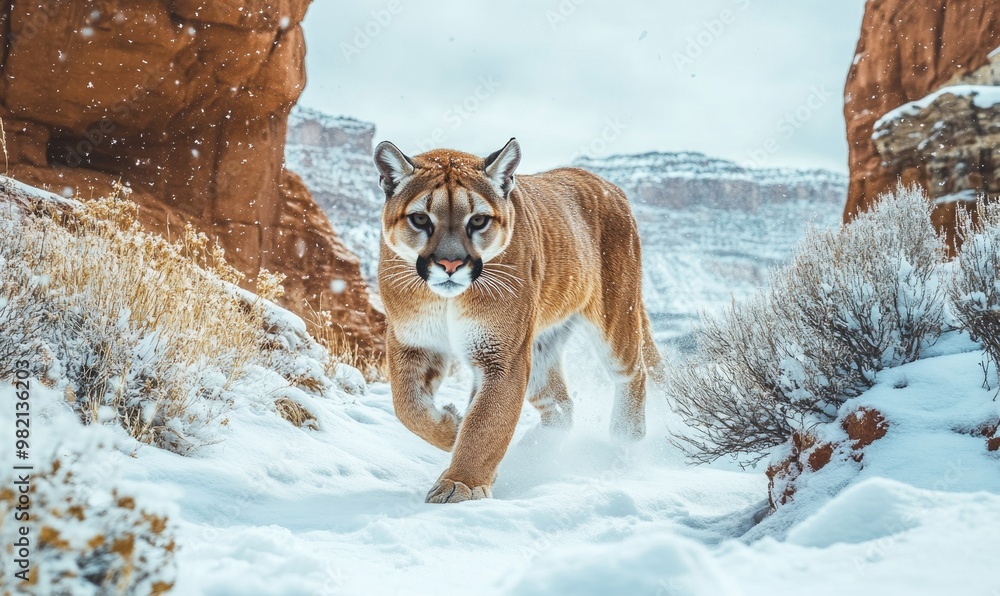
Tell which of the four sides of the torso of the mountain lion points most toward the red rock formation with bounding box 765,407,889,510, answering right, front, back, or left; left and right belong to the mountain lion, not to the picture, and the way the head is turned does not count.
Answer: left

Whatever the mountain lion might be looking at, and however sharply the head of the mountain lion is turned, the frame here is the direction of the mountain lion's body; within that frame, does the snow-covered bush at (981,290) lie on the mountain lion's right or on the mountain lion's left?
on the mountain lion's left

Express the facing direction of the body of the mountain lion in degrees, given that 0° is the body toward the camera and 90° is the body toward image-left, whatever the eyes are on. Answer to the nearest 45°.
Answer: approximately 45°

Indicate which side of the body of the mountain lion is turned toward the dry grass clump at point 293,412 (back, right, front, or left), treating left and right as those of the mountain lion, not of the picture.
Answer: right

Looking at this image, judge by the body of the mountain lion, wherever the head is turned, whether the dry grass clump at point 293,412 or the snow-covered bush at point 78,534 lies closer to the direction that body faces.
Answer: the snow-covered bush

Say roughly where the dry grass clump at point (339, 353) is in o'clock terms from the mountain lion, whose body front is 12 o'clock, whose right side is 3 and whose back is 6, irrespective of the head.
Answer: The dry grass clump is roughly at 4 o'clock from the mountain lion.

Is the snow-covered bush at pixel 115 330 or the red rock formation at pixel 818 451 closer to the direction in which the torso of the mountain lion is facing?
the snow-covered bush

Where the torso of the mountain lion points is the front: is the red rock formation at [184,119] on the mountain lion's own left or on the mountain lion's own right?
on the mountain lion's own right
